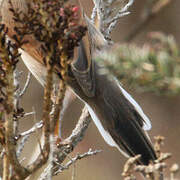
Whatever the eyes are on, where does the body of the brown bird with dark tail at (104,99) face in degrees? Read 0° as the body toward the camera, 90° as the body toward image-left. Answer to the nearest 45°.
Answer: approximately 135°
